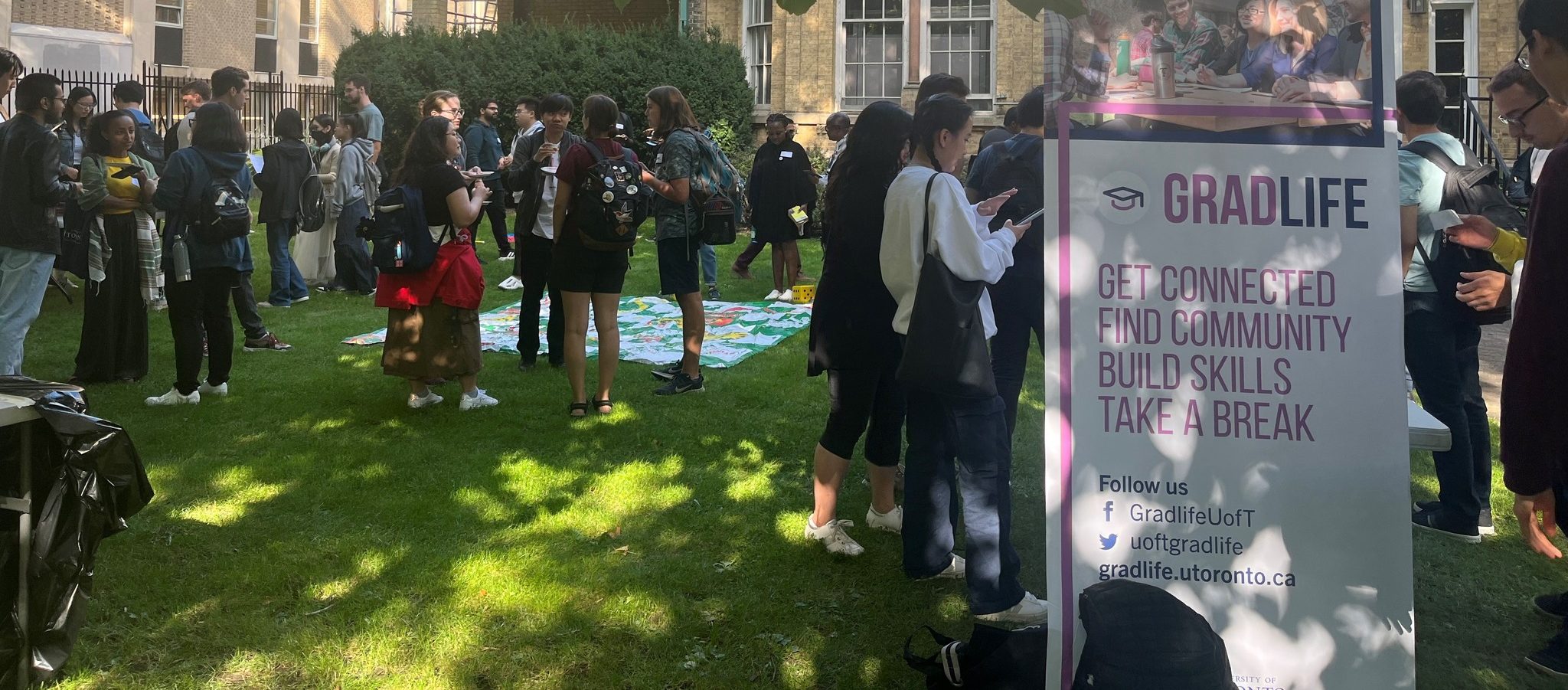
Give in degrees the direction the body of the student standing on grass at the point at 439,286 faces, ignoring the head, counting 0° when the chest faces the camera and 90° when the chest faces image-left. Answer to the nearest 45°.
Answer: approximately 270°

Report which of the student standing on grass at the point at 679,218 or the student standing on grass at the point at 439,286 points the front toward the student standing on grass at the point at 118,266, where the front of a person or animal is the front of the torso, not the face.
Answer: the student standing on grass at the point at 679,218

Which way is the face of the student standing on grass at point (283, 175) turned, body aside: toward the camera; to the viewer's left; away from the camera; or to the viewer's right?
away from the camera

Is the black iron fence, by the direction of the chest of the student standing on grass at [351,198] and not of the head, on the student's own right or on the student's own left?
on the student's own right

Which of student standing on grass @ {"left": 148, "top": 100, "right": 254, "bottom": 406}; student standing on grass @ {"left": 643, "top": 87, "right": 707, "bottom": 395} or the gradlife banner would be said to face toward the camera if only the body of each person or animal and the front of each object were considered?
the gradlife banner

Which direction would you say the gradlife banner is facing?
toward the camera

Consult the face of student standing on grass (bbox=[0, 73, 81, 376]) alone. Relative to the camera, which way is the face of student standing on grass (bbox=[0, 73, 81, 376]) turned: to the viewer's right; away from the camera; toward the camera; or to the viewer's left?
to the viewer's right

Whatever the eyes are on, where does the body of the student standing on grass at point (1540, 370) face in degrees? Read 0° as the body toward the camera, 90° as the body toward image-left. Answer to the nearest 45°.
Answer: approximately 90°

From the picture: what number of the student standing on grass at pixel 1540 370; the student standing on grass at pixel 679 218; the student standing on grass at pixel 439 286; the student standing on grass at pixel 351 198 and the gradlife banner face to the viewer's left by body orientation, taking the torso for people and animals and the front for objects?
3

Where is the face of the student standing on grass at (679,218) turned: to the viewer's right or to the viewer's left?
to the viewer's left

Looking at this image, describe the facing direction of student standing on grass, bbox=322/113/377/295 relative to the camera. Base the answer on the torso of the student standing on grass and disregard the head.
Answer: to the viewer's left

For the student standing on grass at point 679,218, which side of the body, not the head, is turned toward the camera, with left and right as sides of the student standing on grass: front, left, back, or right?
left

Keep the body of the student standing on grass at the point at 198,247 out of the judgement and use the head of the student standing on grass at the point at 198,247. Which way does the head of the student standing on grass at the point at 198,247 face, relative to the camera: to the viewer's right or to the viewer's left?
to the viewer's left

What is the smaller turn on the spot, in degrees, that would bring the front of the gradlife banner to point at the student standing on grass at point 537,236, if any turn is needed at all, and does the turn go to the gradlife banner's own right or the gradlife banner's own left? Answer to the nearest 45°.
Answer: approximately 135° to the gradlife banner's own right
